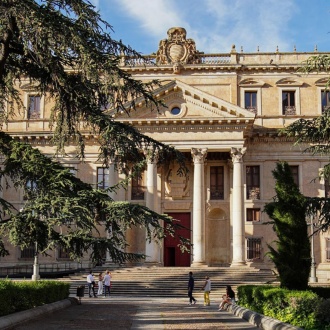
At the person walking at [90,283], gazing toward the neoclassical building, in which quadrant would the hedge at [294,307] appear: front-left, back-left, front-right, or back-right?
back-right

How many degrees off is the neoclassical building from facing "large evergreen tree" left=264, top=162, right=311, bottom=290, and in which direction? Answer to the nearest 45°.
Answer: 0° — it already faces it

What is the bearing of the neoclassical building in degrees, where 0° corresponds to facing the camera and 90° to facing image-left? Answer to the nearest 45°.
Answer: approximately 0°

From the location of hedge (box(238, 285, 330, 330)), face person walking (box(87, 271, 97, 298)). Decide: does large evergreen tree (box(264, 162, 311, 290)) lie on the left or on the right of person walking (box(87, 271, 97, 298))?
right

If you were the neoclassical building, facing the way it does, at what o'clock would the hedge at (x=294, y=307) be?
The hedge is roughly at 12 o'clock from the neoclassical building.

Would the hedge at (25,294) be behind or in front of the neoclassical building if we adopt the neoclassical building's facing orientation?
in front

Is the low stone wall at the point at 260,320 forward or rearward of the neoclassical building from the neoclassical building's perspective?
forward

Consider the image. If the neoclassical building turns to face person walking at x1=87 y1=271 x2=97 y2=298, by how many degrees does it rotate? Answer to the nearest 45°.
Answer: approximately 45° to its right
